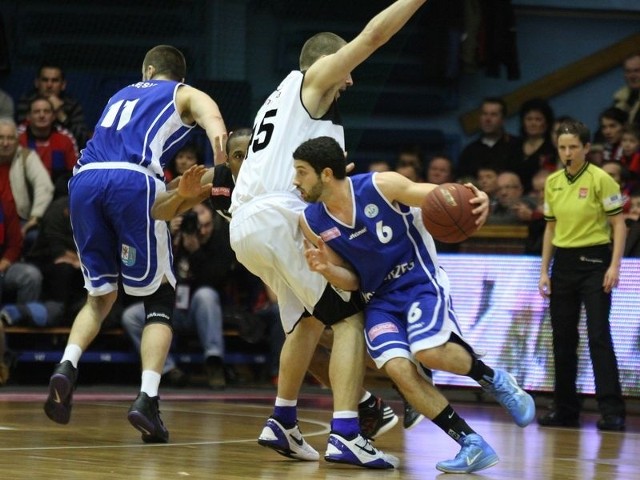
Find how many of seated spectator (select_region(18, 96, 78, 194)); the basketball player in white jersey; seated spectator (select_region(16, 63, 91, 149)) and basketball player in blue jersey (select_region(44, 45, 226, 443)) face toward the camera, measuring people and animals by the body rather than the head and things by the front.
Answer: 2

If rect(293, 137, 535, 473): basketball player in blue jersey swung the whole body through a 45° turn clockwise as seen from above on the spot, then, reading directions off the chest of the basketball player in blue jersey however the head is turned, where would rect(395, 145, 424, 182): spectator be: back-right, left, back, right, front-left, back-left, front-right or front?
right

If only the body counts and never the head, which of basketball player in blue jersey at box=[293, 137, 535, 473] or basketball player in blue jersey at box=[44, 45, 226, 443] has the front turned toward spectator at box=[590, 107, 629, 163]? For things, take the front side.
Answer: basketball player in blue jersey at box=[44, 45, 226, 443]

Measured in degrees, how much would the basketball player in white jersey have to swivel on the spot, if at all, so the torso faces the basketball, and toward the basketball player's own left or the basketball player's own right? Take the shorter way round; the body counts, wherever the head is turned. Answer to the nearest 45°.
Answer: approximately 45° to the basketball player's own right

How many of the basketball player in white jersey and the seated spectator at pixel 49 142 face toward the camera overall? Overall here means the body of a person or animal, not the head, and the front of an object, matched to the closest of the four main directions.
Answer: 1

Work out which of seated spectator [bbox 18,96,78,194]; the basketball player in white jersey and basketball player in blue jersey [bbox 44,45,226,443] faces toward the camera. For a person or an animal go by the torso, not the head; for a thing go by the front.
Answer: the seated spectator

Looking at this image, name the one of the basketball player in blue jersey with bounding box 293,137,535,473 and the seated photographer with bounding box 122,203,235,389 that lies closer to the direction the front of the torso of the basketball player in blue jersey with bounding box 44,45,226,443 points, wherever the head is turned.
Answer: the seated photographer

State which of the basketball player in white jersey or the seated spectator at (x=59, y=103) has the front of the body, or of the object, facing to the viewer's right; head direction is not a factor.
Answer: the basketball player in white jersey

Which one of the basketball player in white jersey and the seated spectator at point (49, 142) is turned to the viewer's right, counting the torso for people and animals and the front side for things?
the basketball player in white jersey

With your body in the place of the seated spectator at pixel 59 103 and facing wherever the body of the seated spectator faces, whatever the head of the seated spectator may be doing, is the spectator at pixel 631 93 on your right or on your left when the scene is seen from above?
on your left

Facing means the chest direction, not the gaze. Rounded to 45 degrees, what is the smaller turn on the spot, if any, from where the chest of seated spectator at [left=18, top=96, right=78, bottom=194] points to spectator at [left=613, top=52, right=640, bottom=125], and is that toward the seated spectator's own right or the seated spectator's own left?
approximately 90° to the seated spectator's own left

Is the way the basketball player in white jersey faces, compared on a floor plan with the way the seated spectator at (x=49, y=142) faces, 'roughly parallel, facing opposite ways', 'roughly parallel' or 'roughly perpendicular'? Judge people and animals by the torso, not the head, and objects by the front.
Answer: roughly perpendicular

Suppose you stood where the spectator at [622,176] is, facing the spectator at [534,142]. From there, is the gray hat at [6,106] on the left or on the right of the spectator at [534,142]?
left
